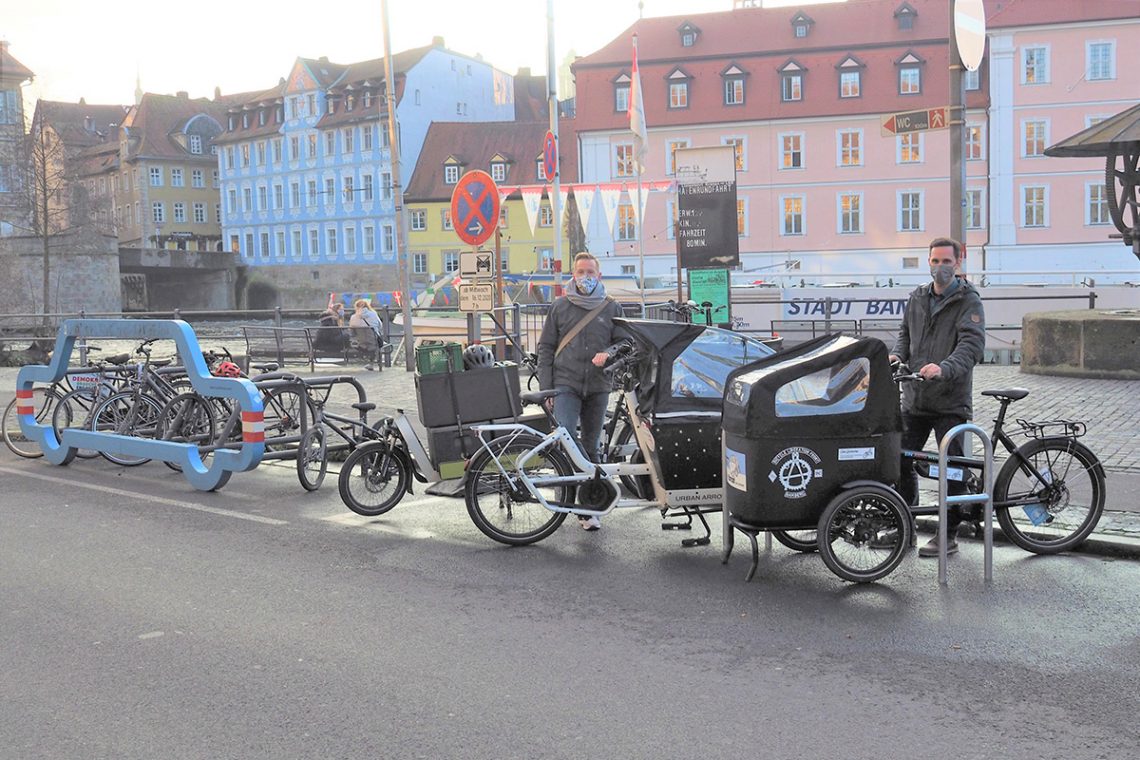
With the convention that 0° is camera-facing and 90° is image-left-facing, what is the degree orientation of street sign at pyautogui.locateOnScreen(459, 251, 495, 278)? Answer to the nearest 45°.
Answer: approximately 0°

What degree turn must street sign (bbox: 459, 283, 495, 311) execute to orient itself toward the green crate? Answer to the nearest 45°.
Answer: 0° — it already faces it

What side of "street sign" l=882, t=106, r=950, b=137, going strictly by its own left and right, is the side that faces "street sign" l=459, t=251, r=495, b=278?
right

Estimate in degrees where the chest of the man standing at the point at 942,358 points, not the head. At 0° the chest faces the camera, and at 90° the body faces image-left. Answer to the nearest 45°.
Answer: approximately 45°

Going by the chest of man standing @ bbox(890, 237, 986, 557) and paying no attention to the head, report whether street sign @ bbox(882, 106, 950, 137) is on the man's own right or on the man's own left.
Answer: on the man's own right

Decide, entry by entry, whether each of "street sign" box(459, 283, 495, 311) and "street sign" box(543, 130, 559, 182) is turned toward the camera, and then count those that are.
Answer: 1
